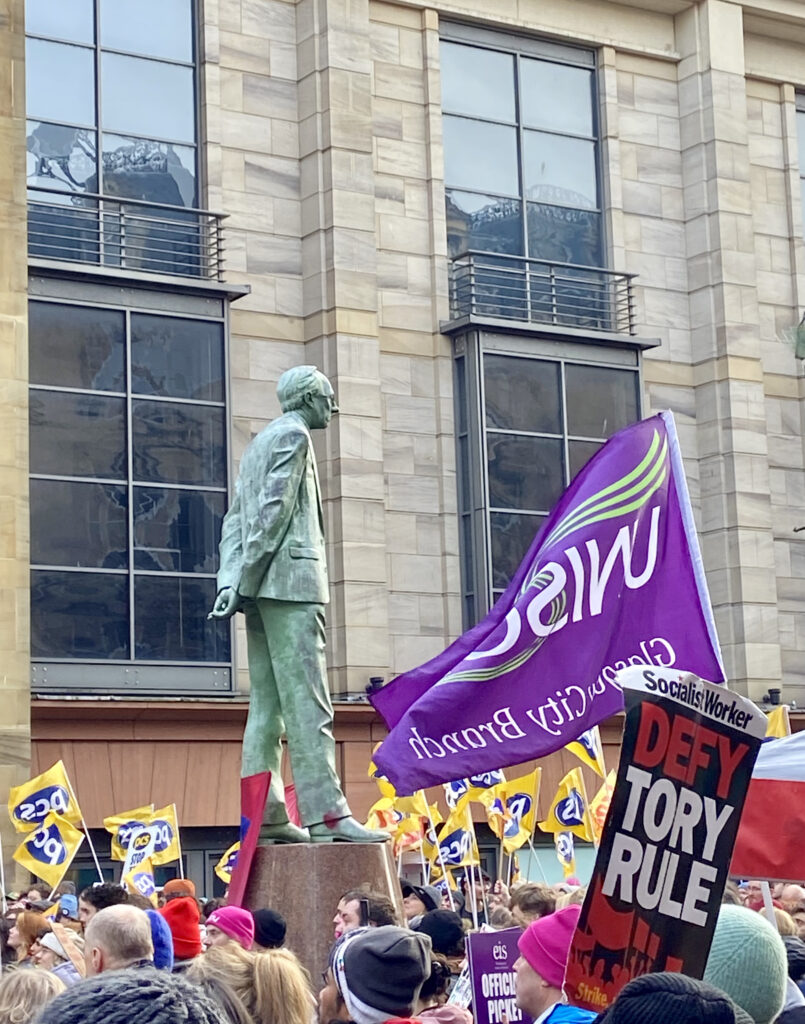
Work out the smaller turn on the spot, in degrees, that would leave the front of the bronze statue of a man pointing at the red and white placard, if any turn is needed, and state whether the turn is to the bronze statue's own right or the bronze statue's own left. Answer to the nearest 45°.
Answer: approximately 45° to the bronze statue's own right

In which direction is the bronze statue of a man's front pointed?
to the viewer's right
